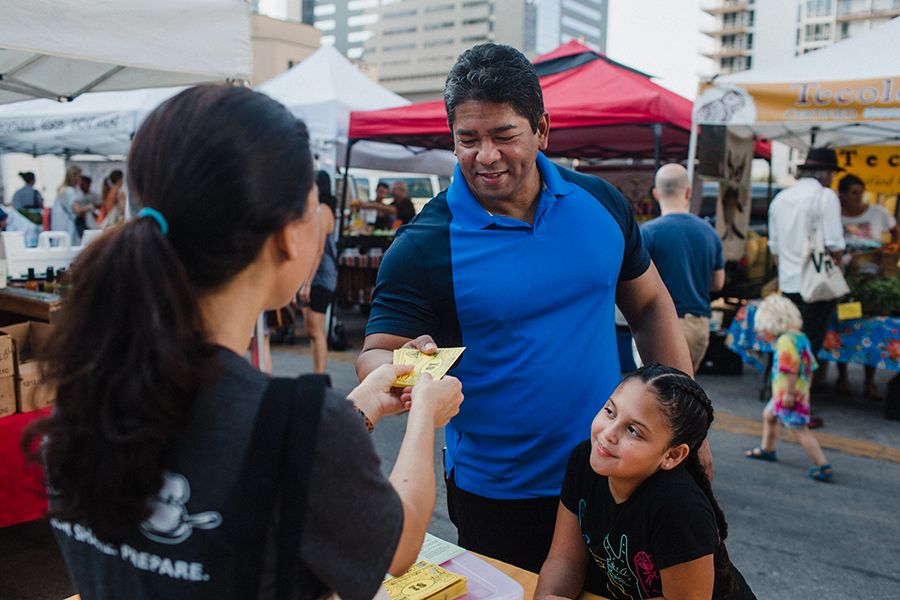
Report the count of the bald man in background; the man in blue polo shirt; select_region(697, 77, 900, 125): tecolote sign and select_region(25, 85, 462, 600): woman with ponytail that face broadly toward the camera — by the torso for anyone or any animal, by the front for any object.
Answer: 2

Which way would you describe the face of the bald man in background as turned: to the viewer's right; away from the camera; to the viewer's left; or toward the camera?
away from the camera

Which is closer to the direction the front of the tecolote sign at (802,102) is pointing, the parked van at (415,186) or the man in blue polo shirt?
the man in blue polo shirt

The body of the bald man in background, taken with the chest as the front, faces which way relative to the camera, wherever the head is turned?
away from the camera

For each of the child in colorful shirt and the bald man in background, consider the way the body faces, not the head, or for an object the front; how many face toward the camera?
0

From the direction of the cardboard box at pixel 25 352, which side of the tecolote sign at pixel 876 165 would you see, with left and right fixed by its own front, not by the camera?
front

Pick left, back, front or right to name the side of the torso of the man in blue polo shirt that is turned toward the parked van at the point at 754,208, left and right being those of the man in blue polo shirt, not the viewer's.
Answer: back

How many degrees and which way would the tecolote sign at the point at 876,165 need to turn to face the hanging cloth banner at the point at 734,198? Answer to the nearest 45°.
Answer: approximately 45° to its right

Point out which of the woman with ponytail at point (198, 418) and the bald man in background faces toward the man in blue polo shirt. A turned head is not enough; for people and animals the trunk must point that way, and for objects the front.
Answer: the woman with ponytail

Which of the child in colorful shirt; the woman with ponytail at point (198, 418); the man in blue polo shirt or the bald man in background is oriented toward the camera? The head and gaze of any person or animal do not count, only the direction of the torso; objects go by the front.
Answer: the man in blue polo shirt

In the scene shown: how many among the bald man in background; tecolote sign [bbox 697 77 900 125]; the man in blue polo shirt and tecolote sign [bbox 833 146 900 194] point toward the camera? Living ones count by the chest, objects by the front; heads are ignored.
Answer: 3

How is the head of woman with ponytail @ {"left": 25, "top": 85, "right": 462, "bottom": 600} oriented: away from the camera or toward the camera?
away from the camera

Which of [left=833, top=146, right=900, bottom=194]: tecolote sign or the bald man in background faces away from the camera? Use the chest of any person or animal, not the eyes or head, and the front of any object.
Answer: the bald man in background

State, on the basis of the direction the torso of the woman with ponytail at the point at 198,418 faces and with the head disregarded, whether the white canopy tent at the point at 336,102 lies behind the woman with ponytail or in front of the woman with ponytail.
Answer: in front
